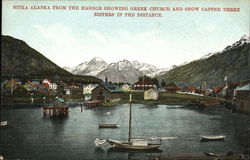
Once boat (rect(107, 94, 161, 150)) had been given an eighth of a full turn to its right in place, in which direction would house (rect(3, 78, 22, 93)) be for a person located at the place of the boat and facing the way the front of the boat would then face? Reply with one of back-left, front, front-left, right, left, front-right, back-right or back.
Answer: front-left

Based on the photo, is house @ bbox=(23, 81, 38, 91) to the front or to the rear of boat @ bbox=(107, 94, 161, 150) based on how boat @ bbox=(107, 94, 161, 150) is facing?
to the front

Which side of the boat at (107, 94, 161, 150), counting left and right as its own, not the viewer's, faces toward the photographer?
left
